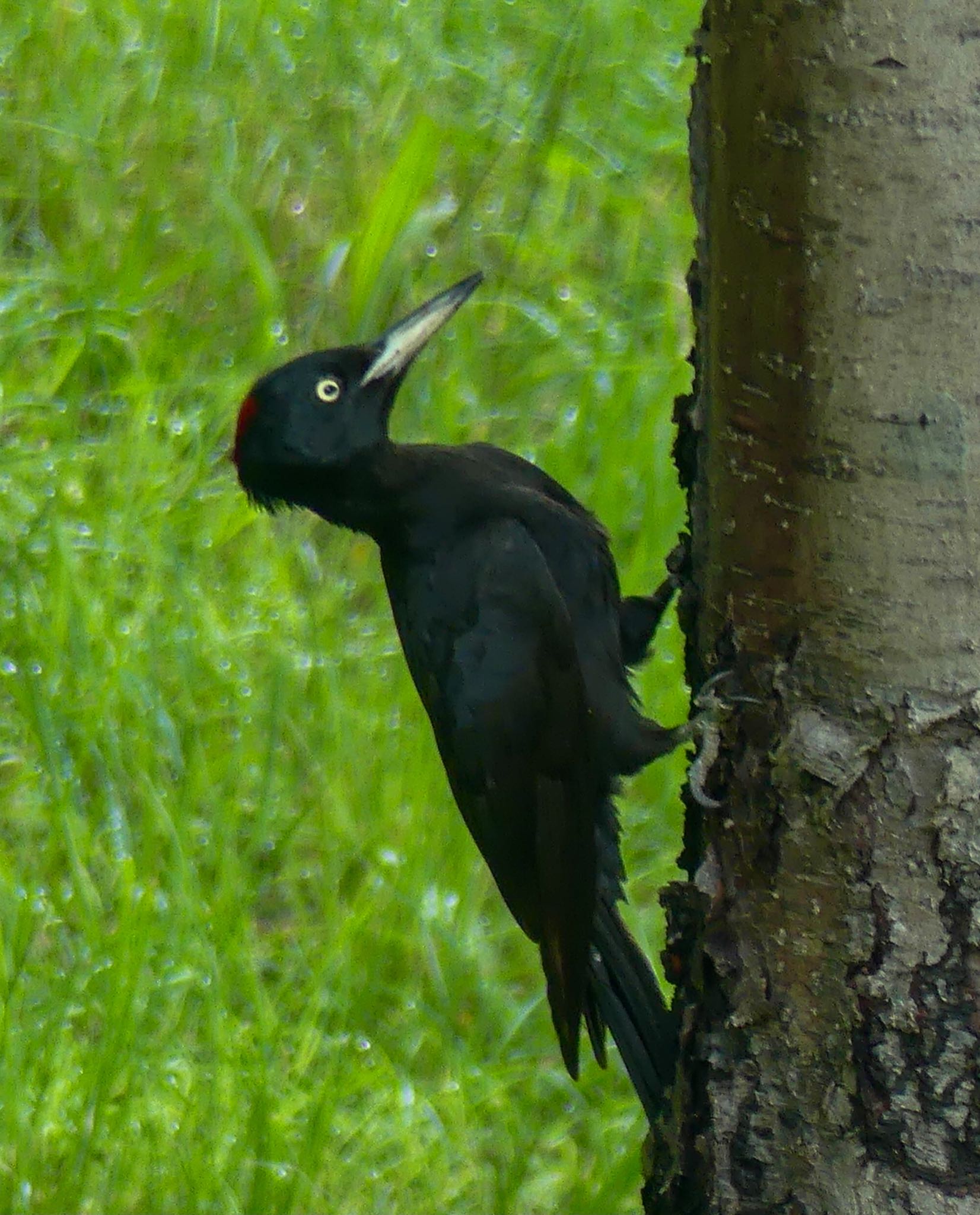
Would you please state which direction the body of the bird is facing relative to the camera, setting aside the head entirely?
to the viewer's right
